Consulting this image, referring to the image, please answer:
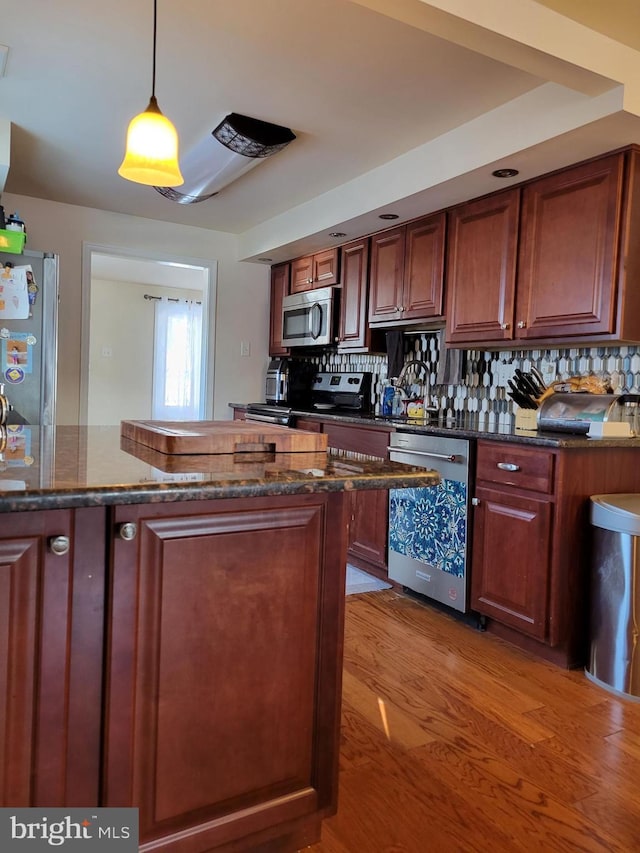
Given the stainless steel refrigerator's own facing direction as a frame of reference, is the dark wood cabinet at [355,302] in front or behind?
in front

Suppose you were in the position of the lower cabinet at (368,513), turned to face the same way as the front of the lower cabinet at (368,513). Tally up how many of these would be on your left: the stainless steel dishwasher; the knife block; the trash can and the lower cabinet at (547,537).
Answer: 4

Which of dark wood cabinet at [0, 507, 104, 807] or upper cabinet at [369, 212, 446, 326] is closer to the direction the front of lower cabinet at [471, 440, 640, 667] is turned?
the dark wood cabinet

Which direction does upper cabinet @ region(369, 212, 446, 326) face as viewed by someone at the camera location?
facing the viewer and to the left of the viewer

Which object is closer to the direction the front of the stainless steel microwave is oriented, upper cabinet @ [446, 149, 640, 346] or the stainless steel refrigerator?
the stainless steel refrigerator

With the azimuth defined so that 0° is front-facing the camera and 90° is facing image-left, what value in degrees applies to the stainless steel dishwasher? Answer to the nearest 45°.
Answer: approximately 45°

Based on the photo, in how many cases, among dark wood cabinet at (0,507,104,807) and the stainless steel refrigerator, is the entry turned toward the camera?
1

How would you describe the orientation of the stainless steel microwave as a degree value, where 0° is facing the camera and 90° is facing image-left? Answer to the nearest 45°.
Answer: approximately 45°

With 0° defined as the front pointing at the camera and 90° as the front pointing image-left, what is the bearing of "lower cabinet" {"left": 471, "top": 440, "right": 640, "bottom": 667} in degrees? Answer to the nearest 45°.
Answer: approximately 45°

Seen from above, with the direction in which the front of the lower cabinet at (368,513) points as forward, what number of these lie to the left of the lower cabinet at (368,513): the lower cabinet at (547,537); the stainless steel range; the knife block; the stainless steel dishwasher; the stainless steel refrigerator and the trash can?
4

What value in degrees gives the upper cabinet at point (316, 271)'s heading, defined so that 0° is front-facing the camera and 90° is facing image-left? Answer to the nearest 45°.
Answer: approximately 45°

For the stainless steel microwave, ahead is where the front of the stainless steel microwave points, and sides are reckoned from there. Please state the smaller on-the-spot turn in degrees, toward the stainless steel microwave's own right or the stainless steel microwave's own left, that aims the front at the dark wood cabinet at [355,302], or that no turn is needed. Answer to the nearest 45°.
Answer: approximately 90° to the stainless steel microwave's own left

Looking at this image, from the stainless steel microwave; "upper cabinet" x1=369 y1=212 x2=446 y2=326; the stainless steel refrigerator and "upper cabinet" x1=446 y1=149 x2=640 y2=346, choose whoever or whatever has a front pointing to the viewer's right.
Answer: the stainless steel refrigerator
